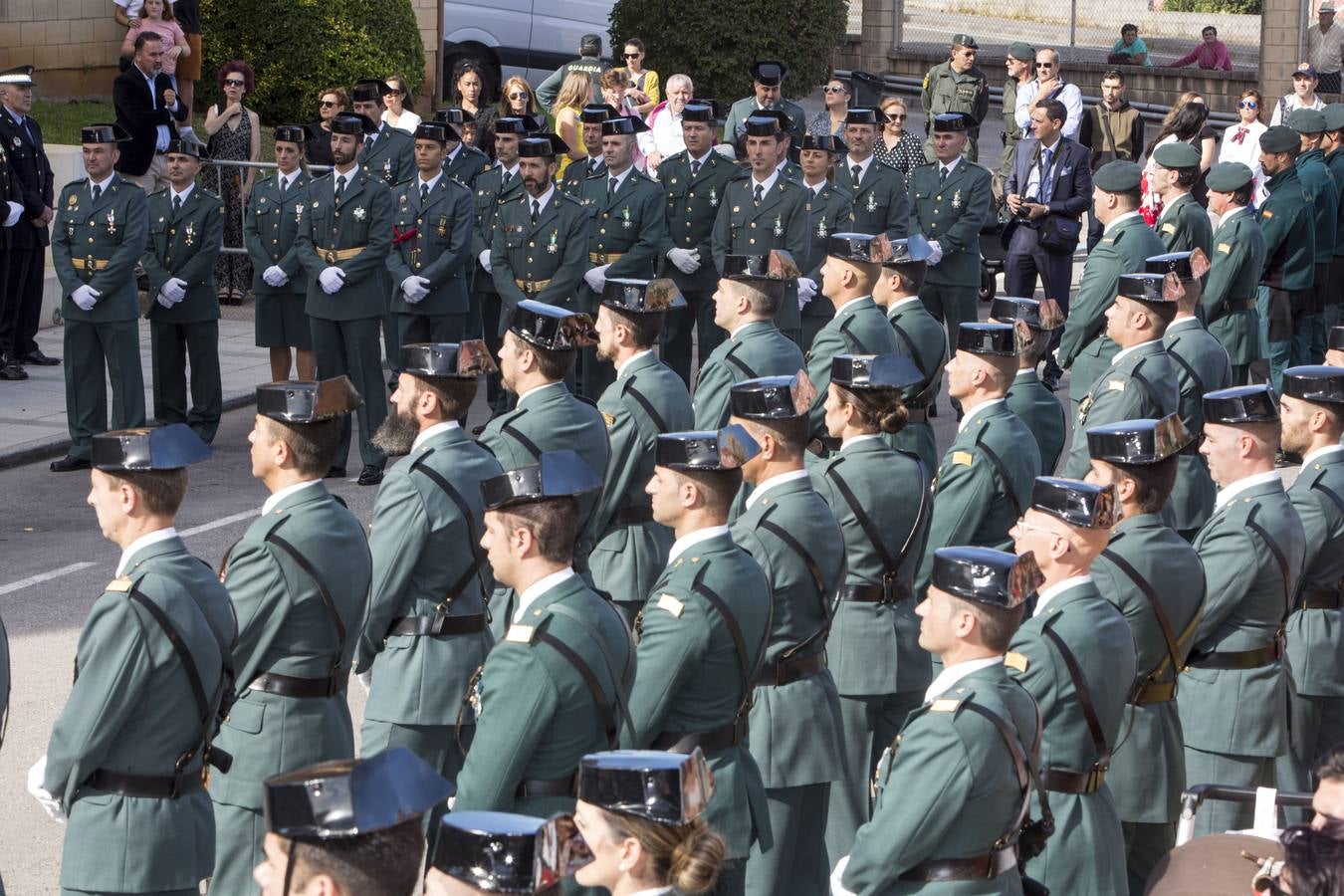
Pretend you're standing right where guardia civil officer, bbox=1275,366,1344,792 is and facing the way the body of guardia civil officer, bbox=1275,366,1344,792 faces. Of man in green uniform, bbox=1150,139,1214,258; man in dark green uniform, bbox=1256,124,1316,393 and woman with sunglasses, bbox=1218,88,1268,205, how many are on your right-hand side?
3

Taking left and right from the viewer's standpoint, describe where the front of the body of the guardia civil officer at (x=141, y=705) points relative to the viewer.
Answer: facing away from the viewer and to the left of the viewer

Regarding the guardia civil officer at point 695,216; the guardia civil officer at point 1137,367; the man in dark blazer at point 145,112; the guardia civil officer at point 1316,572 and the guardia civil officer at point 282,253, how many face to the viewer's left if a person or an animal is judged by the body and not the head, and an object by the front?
2

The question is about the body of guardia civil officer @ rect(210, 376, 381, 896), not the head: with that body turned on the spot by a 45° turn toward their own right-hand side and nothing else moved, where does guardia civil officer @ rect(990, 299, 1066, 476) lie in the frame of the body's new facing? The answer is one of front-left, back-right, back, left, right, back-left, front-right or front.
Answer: front-right

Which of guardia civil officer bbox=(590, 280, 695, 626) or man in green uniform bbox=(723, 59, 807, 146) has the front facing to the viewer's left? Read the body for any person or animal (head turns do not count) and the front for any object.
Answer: the guardia civil officer

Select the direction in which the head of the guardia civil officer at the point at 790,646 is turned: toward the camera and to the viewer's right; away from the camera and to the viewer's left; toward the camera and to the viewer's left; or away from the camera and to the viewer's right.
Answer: away from the camera and to the viewer's left

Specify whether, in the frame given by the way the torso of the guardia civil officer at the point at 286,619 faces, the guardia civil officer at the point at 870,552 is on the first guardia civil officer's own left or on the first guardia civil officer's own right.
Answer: on the first guardia civil officer's own right

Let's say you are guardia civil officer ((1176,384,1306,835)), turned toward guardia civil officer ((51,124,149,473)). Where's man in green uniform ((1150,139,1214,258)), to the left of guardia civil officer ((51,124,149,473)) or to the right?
right

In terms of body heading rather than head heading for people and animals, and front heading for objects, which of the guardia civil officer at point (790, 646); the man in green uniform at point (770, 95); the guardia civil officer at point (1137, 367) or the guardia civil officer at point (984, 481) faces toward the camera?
the man in green uniform

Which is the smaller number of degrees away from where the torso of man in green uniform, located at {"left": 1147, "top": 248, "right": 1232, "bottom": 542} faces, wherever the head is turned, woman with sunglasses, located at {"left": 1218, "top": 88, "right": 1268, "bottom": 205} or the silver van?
the silver van

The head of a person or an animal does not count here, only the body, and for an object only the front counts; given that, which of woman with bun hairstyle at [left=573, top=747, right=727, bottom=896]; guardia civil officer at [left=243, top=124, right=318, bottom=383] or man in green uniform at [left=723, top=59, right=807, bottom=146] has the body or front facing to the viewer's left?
the woman with bun hairstyle

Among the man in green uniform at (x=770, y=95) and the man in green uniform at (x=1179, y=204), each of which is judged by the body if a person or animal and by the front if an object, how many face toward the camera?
1

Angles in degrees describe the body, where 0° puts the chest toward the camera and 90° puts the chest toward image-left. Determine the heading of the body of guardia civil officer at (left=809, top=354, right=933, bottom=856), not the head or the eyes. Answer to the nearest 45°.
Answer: approximately 135°

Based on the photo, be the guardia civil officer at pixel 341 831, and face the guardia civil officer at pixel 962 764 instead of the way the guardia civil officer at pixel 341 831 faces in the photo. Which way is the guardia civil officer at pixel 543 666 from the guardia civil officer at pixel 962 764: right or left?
left
